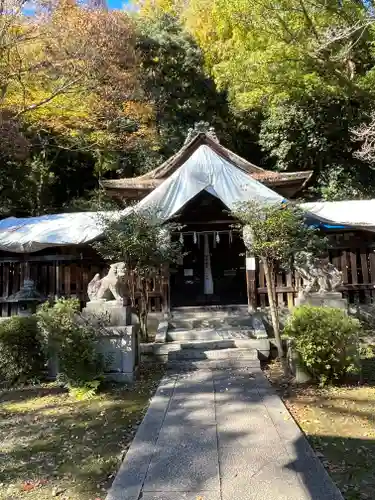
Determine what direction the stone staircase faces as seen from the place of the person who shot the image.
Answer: facing the viewer

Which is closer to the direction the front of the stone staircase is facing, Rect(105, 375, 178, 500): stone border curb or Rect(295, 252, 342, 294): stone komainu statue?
the stone border curb

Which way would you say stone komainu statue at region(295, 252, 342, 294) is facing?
to the viewer's left

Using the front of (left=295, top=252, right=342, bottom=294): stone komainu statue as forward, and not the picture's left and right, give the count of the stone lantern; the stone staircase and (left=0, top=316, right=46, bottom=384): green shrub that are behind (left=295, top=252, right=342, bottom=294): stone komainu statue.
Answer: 0

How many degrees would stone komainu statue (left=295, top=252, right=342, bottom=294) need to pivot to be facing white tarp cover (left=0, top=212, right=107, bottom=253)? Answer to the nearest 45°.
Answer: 0° — it already faces it

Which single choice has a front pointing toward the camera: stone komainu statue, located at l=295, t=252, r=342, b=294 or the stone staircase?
the stone staircase

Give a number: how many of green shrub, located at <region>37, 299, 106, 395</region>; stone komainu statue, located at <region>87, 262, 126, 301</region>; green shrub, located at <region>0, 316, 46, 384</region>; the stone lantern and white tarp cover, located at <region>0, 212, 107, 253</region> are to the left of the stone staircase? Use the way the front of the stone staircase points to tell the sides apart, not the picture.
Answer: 0

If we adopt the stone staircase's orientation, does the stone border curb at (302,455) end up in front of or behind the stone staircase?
in front

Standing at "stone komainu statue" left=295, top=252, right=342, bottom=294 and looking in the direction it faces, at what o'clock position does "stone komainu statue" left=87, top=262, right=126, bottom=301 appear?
"stone komainu statue" left=87, top=262, right=126, bottom=301 is roughly at 11 o'clock from "stone komainu statue" left=295, top=252, right=342, bottom=294.

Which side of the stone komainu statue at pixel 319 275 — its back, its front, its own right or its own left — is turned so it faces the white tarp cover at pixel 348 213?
right

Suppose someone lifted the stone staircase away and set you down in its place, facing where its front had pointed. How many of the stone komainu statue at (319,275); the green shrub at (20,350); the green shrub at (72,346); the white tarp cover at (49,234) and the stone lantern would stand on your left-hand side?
1

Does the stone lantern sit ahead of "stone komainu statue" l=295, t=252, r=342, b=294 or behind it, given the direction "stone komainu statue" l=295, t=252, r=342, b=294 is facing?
ahead

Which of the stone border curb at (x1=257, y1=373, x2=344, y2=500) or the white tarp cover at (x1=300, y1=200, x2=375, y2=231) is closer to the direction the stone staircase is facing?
the stone border curb

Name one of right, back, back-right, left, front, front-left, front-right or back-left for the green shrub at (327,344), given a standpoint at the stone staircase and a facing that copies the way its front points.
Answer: front-left

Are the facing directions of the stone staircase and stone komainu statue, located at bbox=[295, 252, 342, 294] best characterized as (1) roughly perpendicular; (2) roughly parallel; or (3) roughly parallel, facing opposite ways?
roughly perpendicular
